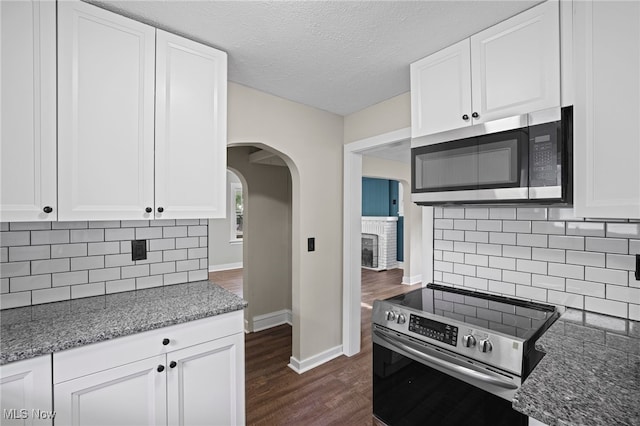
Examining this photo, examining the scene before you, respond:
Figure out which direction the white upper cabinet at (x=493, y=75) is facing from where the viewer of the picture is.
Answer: facing the viewer and to the left of the viewer

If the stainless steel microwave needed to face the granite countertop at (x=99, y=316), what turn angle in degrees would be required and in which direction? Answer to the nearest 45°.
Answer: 0° — it already faces it

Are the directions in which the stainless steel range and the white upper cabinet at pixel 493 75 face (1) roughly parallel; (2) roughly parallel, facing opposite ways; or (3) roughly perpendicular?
roughly parallel

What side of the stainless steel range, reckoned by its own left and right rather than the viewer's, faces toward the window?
right

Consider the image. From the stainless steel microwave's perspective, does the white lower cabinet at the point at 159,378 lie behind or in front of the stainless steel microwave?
in front

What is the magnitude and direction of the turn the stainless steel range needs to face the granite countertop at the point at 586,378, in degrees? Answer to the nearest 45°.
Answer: approximately 90° to its left

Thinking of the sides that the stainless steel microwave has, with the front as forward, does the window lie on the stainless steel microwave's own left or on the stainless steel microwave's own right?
on the stainless steel microwave's own right

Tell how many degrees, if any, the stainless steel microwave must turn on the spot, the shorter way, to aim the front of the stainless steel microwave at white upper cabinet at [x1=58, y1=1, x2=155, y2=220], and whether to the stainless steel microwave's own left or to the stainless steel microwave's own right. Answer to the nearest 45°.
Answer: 0° — it already faces it

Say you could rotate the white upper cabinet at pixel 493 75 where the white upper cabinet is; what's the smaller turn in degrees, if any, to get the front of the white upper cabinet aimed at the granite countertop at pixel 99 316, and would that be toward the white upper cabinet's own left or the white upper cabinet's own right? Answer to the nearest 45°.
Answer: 0° — it already faces it

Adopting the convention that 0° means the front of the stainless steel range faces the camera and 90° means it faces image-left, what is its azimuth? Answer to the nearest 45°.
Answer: approximately 45°

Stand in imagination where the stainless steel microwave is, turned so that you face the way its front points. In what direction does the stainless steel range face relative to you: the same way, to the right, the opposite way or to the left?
the same way

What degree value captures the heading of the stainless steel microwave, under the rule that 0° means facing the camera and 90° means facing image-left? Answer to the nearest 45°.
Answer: approximately 45°

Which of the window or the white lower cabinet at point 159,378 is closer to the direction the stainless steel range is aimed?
the white lower cabinet
